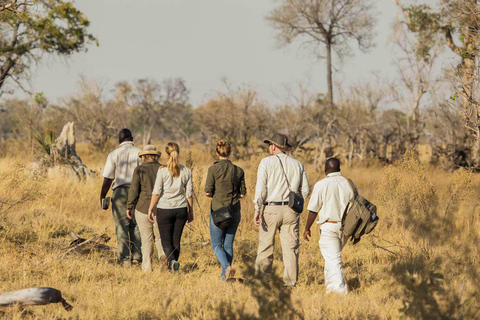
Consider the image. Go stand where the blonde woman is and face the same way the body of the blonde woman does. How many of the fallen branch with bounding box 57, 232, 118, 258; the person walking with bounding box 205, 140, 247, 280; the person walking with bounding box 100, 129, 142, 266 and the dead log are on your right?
1

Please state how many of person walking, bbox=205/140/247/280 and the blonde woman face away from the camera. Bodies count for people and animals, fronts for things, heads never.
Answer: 2

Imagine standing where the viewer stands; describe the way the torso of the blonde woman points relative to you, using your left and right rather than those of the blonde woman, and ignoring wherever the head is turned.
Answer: facing away from the viewer

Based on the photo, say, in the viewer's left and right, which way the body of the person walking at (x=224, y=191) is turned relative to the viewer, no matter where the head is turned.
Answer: facing away from the viewer

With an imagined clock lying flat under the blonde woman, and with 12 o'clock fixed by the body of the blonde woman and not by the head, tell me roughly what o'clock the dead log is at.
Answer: The dead log is roughly at 7 o'clock from the blonde woman.

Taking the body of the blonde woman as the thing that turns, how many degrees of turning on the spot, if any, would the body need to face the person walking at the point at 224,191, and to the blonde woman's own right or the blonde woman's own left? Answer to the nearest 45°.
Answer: approximately 90° to the blonde woman's own right

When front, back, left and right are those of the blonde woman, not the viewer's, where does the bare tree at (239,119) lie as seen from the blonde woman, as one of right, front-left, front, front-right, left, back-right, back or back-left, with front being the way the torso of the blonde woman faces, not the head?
front

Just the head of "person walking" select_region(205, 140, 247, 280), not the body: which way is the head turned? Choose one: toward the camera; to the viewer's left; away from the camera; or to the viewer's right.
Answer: away from the camera

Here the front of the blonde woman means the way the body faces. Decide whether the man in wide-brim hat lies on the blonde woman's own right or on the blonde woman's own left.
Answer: on the blonde woman's own right

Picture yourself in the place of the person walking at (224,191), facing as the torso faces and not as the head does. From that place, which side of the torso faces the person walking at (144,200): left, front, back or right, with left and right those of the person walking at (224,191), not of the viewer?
left

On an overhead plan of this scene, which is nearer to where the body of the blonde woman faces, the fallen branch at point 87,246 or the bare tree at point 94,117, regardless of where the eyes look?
the bare tree

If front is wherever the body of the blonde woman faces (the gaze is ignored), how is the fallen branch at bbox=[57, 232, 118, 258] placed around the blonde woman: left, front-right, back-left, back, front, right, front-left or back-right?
front-left
